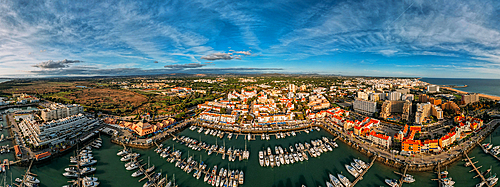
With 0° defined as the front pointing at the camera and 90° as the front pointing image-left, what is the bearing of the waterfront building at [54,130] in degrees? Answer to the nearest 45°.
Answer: approximately 315°

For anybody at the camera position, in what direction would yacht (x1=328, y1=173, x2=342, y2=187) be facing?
facing away from the viewer and to the left of the viewer

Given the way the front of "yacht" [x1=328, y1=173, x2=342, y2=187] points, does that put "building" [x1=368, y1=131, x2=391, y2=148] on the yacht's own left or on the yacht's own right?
on the yacht's own right

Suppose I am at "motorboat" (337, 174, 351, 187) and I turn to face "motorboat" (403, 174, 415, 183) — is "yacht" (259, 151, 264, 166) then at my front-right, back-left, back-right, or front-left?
back-left

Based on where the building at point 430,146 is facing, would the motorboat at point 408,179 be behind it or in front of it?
in front

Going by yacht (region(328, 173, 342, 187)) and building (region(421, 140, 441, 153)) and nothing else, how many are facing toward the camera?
1

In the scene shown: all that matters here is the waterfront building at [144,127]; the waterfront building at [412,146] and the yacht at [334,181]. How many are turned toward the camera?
2

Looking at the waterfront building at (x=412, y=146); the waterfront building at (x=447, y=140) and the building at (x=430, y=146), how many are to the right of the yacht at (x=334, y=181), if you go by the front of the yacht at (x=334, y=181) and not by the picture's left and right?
3

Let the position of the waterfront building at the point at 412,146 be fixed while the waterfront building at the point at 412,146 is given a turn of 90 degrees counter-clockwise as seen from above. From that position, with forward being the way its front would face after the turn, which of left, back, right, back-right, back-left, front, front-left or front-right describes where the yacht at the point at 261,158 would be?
back-right

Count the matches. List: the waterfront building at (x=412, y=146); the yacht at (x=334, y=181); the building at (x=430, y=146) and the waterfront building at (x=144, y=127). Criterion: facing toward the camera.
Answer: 3
